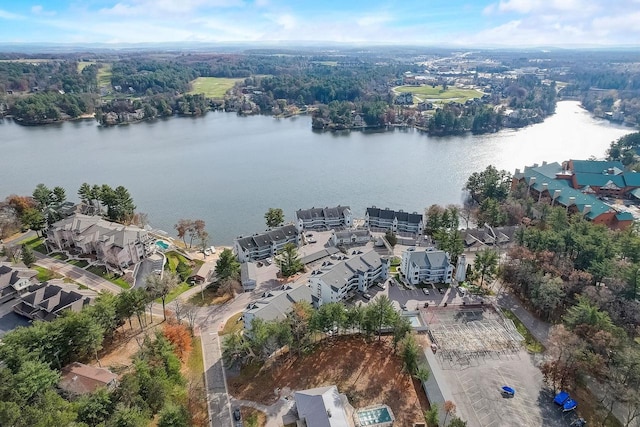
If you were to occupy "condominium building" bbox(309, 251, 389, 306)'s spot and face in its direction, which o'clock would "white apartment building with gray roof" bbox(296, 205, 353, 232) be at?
The white apartment building with gray roof is roughly at 7 o'clock from the condominium building.

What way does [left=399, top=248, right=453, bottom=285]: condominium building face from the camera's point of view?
toward the camera

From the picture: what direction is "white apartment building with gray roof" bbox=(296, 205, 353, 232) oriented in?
toward the camera

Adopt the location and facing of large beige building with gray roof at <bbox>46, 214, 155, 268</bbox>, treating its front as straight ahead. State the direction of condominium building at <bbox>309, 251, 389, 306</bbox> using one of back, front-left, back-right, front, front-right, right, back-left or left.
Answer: left

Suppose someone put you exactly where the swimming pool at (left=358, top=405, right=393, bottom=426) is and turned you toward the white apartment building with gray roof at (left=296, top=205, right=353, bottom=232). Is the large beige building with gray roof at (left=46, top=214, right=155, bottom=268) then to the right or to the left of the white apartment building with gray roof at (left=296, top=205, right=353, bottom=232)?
left

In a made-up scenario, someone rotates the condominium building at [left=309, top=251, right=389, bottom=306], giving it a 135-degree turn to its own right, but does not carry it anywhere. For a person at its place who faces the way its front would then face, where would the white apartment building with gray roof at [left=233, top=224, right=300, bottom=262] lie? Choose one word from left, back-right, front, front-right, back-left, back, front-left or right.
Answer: front-right

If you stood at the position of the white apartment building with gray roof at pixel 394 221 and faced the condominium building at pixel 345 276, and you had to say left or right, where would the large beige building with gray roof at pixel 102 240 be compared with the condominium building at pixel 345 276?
right

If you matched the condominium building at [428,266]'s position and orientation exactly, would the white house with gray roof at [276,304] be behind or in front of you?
in front

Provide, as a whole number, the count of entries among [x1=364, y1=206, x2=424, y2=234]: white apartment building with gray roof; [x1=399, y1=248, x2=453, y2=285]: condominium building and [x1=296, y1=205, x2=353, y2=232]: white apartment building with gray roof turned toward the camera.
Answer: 3
